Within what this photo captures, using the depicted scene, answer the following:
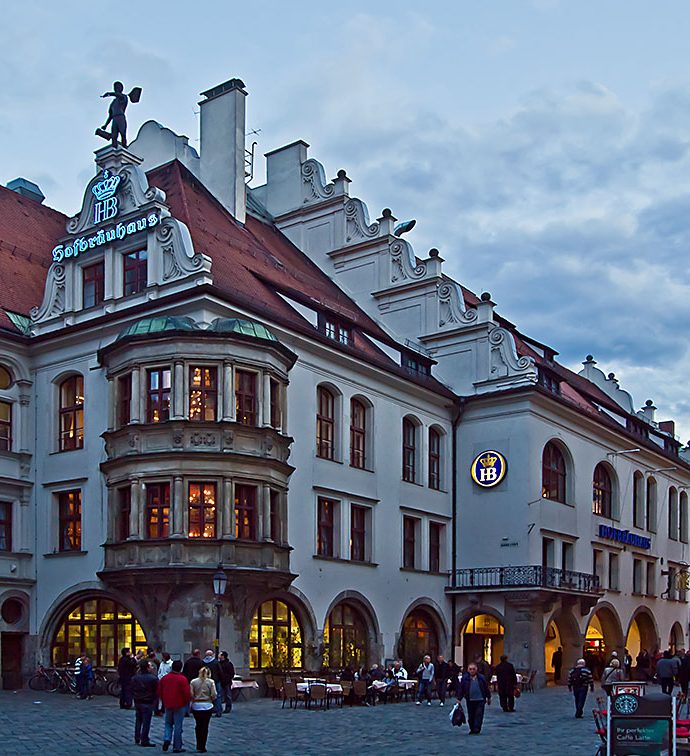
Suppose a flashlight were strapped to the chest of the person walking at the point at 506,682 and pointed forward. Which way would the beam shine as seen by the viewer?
away from the camera
